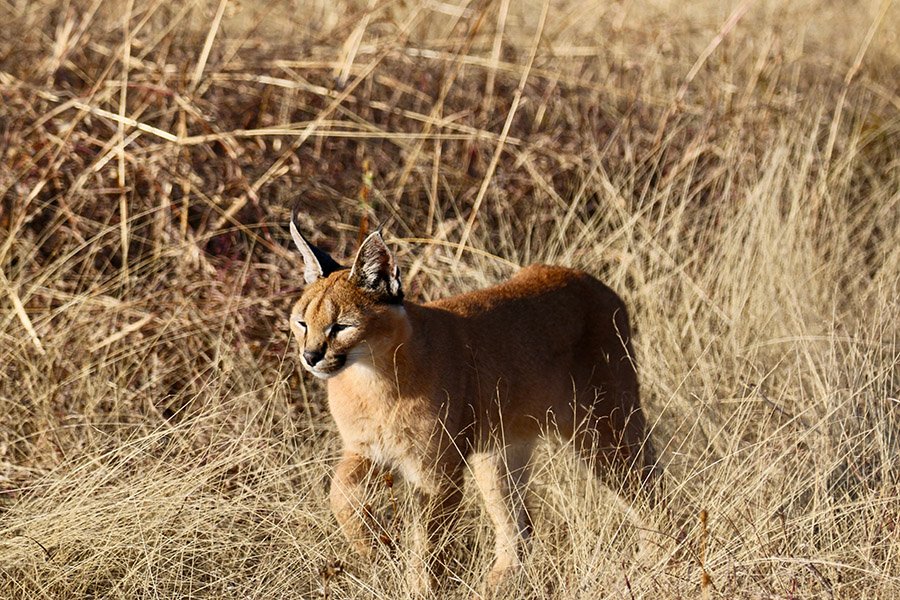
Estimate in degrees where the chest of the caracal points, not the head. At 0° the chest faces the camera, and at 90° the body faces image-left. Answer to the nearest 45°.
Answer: approximately 45°
